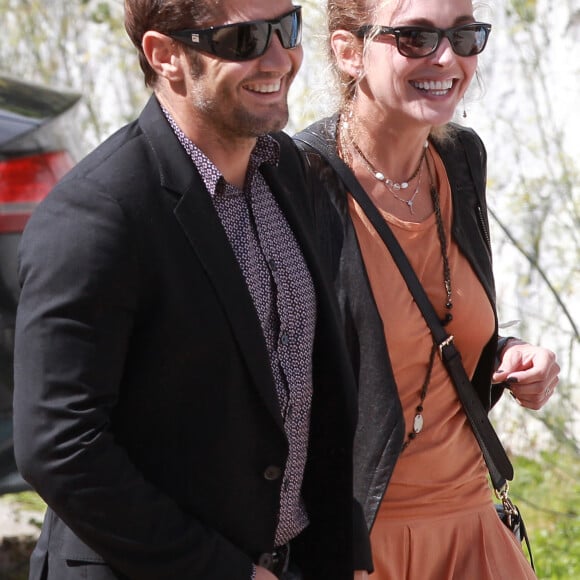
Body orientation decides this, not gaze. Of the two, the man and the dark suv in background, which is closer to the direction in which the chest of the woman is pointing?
the man

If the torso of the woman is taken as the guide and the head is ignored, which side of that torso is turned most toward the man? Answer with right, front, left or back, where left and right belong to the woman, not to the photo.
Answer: right

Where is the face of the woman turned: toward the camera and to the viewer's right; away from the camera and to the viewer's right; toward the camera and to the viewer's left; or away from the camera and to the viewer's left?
toward the camera and to the viewer's right

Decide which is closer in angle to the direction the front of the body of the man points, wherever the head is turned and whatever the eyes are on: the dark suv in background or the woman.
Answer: the woman

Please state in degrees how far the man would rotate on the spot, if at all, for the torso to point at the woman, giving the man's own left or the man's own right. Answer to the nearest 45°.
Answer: approximately 90° to the man's own left
